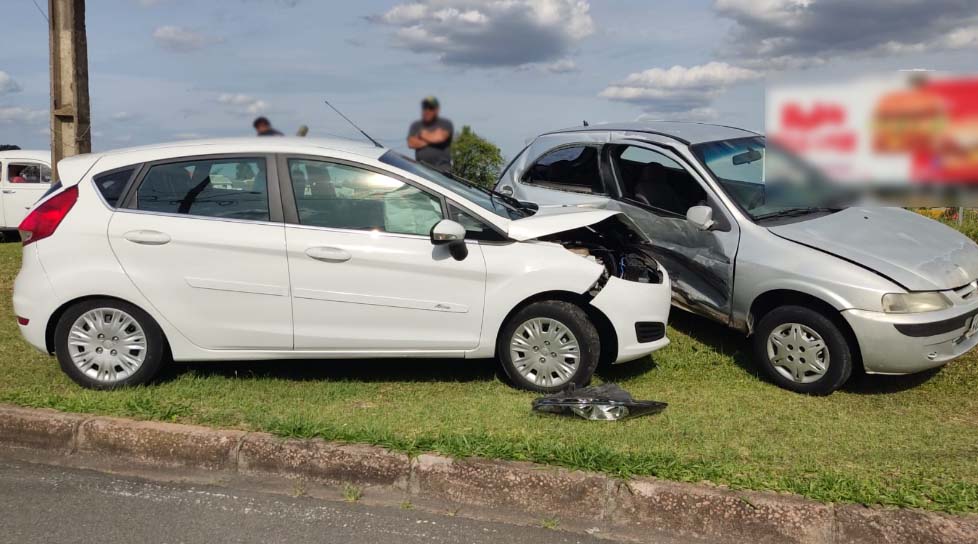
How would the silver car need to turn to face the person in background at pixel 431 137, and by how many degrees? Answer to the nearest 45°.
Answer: approximately 180°

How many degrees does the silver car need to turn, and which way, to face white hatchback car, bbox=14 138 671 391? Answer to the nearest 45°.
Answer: approximately 90° to its right

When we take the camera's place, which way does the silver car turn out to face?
facing the viewer and to the right of the viewer

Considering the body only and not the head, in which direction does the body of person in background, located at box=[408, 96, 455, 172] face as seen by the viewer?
toward the camera

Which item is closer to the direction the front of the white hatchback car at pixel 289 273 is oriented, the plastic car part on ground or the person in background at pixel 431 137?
the plastic car part on ground

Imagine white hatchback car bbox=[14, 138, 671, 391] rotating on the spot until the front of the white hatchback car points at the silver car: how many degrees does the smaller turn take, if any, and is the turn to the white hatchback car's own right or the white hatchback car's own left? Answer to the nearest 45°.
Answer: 0° — it already faces it

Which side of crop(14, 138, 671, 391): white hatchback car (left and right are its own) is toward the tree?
left

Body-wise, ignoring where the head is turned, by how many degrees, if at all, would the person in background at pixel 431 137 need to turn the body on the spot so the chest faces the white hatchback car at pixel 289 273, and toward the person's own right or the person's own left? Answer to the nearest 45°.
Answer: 0° — they already face it

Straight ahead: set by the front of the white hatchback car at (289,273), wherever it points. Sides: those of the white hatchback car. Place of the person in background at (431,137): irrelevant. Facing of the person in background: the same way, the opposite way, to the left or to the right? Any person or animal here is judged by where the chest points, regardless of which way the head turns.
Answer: to the right

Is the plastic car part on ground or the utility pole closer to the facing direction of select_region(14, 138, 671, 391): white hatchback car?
the plastic car part on ground

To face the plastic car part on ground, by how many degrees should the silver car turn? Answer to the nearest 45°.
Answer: approximately 90° to its right

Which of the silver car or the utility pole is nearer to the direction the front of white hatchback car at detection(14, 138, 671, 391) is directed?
the silver car

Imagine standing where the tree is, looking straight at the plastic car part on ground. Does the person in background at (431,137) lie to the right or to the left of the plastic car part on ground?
right

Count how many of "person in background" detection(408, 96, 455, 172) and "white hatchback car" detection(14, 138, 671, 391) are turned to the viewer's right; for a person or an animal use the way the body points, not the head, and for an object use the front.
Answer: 1

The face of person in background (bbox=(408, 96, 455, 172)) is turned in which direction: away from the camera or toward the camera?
toward the camera

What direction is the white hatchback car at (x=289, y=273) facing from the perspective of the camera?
to the viewer's right

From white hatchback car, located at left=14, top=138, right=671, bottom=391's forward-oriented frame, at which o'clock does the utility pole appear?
The utility pole is roughly at 8 o'clock from the white hatchback car.

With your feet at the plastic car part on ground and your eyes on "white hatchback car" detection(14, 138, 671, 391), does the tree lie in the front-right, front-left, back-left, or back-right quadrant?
front-right
